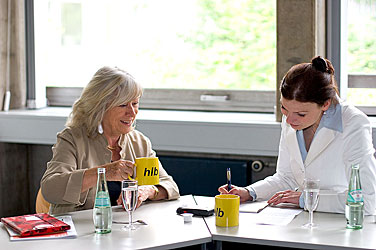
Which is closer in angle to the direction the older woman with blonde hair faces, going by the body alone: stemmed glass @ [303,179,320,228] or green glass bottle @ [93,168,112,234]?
the stemmed glass

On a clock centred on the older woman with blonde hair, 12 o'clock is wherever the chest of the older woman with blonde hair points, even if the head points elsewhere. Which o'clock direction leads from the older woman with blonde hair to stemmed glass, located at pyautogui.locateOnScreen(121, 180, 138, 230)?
The stemmed glass is roughly at 1 o'clock from the older woman with blonde hair.

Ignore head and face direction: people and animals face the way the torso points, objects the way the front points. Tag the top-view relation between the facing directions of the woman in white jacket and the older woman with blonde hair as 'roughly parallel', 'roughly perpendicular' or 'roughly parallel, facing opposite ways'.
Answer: roughly perpendicular

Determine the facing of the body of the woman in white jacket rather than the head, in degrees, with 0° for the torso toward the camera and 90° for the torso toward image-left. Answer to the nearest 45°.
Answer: approximately 45°

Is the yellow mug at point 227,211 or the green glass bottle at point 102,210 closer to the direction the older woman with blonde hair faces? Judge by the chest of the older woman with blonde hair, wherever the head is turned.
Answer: the yellow mug

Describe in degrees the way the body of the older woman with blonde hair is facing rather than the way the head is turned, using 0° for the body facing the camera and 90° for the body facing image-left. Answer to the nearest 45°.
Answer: approximately 315°

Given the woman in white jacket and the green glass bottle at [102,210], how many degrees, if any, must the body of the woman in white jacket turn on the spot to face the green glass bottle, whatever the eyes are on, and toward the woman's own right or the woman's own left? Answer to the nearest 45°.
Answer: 0° — they already face it

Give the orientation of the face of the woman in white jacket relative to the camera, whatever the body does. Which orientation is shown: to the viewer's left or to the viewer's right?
to the viewer's left

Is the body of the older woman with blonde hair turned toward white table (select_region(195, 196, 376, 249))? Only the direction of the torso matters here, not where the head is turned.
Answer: yes

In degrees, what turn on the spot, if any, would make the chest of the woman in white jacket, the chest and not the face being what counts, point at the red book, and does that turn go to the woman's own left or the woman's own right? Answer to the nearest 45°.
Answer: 0° — they already face it
